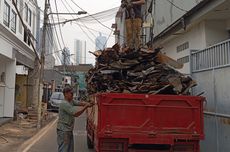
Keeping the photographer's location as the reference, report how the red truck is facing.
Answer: facing away from the viewer

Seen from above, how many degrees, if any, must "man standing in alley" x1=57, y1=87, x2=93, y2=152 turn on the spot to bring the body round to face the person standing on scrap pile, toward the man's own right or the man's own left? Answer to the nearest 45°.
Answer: approximately 45° to the man's own left

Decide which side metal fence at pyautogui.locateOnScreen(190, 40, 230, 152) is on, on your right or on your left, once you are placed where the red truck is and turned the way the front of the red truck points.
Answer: on your right

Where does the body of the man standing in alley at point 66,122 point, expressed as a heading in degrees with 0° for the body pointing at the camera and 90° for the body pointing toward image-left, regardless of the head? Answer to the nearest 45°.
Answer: approximately 270°

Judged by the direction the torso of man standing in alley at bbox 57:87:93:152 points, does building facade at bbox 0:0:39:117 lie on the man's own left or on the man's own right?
on the man's own left

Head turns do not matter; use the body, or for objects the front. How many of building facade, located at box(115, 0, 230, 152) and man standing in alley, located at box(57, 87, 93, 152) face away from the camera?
0

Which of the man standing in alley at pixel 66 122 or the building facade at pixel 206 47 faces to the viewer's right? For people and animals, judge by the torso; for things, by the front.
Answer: the man standing in alley

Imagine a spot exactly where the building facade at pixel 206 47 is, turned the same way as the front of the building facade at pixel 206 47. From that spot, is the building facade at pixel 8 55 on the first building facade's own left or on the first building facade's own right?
on the first building facade's own right

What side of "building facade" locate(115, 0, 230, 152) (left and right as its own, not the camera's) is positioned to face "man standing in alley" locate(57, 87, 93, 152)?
front
